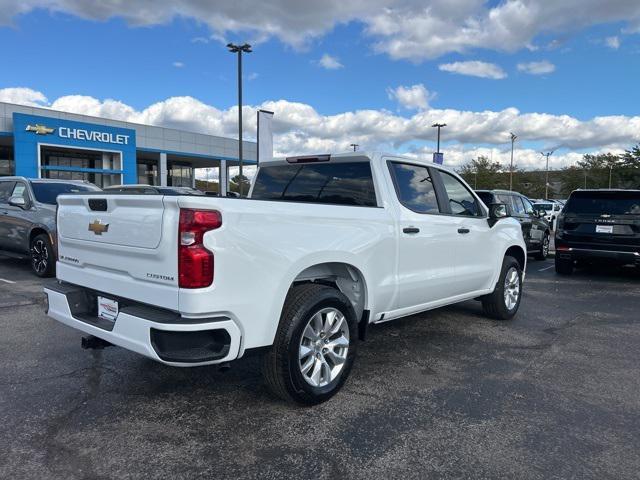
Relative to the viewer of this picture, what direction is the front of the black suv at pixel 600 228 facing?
facing away from the viewer

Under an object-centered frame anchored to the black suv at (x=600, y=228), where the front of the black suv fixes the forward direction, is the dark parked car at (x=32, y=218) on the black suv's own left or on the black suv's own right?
on the black suv's own left

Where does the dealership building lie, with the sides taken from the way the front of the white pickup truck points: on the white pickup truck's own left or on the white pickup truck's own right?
on the white pickup truck's own left

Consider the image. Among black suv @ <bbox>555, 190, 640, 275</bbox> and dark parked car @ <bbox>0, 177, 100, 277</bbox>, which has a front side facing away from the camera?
the black suv

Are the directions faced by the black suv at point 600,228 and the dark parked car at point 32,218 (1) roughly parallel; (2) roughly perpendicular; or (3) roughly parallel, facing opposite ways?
roughly perpendicular

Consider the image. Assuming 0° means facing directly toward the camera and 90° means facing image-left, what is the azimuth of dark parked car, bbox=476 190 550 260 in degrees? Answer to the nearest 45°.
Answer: approximately 225°

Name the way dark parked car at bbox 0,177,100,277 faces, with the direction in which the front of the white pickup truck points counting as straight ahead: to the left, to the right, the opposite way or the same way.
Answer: to the right

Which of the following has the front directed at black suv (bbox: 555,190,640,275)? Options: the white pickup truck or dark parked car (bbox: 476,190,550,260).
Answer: the white pickup truck

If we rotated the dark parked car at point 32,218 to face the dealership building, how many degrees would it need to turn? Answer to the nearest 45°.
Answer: approximately 135° to its left

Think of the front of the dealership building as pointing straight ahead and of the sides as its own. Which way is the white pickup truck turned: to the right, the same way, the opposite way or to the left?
to the left
